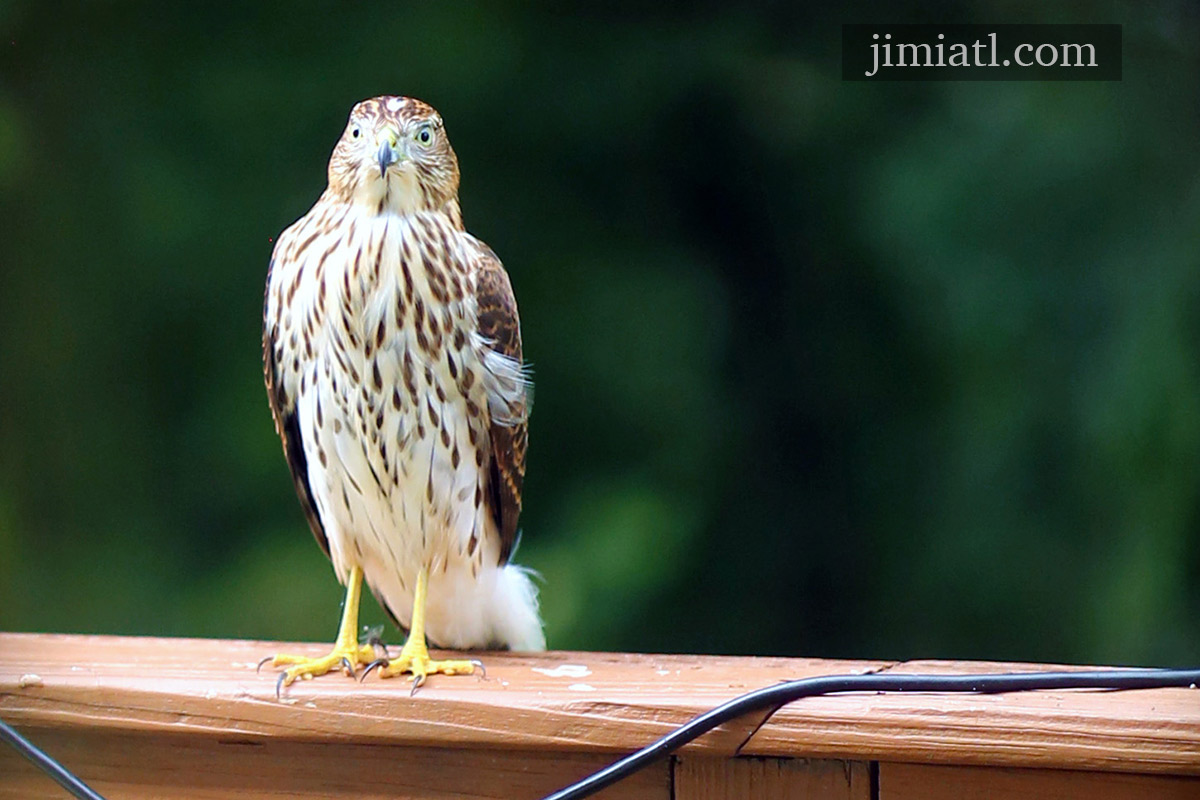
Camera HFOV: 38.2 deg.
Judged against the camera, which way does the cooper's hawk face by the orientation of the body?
toward the camera
